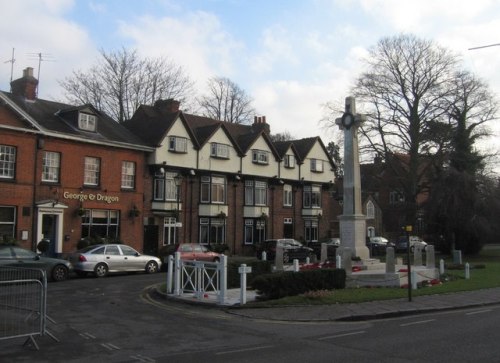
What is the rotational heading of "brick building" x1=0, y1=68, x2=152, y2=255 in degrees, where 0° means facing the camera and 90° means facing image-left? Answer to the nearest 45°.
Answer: approximately 315°

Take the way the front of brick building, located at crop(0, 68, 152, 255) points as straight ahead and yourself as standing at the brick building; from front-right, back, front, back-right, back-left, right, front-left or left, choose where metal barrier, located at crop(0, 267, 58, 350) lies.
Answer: front-right

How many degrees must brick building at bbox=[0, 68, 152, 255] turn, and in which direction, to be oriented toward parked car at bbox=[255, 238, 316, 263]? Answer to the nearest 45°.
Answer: approximately 45° to its left

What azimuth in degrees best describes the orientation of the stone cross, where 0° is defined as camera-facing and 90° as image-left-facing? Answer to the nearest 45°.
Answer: approximately 45°

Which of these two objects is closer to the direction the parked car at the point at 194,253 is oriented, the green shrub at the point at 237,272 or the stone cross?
the stone cross

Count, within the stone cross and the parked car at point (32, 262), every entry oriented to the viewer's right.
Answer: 1

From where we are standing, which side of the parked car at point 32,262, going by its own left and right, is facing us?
right

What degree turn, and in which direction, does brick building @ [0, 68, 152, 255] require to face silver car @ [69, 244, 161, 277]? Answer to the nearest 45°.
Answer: approximately 45° to its right

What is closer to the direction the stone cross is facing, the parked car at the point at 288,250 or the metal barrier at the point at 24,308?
the metal barrier
